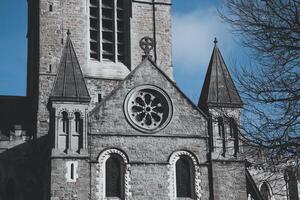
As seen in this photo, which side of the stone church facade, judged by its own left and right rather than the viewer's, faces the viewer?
front
